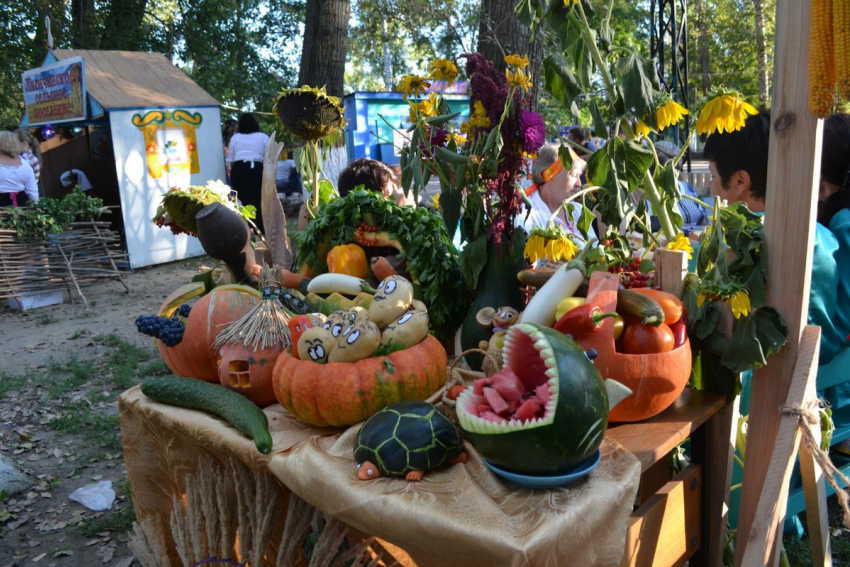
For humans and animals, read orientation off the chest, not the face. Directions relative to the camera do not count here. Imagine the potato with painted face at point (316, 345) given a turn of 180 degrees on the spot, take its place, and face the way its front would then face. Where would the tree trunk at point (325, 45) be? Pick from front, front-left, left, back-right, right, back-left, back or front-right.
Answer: front

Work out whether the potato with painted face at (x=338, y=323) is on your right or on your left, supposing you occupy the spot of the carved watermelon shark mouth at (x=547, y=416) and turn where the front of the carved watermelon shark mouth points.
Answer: on your right

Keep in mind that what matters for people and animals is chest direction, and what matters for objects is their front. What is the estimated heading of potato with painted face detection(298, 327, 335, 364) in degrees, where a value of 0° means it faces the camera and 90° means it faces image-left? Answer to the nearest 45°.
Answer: approximately 0°

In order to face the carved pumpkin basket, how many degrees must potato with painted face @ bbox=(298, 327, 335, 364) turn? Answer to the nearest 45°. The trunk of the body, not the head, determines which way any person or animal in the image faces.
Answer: approximately 90° to its left

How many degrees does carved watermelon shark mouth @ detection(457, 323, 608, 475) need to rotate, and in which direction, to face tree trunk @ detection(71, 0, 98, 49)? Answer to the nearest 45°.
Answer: approximately 90° to its right
